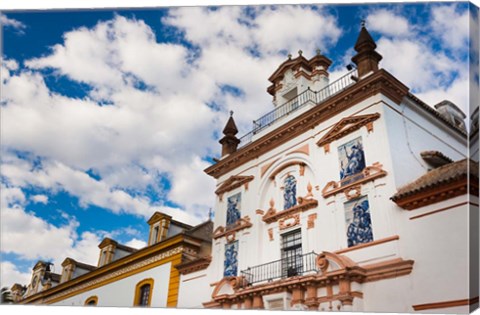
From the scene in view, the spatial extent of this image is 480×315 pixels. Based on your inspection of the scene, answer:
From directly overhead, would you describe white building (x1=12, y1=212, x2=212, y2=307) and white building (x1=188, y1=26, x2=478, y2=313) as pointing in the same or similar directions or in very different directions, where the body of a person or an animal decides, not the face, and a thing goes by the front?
same or similar directions

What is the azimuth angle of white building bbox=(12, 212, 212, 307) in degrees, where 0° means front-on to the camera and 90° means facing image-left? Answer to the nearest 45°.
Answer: approximately 45°

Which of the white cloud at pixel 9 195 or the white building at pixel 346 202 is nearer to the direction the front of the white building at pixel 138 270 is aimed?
the white cloud

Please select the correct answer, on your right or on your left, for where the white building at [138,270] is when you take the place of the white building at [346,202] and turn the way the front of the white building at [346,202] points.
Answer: on your right

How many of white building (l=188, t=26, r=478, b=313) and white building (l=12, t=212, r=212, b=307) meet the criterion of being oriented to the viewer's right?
0

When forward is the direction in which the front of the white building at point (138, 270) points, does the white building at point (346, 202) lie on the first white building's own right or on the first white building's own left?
on the first white building's own left

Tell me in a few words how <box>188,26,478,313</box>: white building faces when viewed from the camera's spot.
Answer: facing the viewer and to the left of the viewer
